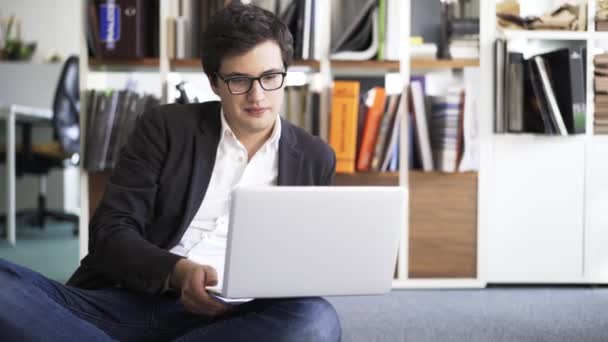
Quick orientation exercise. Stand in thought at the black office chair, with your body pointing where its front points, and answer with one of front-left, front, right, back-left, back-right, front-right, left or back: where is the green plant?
right

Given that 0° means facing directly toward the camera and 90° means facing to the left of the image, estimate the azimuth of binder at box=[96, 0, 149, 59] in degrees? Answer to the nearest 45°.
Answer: approximately 0°

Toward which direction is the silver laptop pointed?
away from the camera

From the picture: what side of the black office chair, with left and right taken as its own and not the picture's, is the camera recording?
left

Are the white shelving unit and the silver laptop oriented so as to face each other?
yes

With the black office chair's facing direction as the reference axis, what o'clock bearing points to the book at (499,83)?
The book is roughly at 8 o'clock from the black office chair.

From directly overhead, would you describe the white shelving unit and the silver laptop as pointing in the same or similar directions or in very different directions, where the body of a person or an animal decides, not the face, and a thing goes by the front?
very different directions

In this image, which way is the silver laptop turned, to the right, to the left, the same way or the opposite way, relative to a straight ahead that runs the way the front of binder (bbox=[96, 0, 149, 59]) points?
the opposite way

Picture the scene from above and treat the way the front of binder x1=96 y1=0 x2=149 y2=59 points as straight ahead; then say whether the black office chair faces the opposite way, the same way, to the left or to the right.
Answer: to the right
